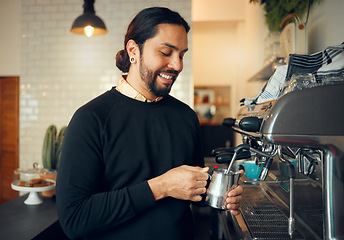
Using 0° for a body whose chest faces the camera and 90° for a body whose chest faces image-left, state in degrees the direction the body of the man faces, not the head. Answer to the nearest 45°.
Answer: approximately 315°

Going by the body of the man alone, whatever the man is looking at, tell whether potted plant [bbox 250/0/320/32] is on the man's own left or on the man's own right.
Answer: on the man's own left

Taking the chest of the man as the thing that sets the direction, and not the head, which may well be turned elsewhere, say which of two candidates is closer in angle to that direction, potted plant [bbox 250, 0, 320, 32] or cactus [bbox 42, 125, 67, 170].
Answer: the potted plant

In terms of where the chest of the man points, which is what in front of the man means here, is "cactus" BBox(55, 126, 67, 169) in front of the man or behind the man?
behind
